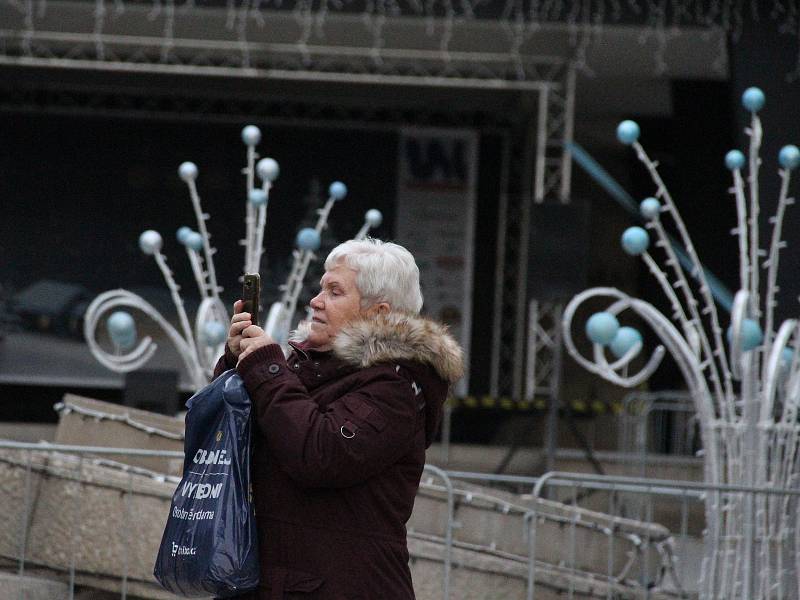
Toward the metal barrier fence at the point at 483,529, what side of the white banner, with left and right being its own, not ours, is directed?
front

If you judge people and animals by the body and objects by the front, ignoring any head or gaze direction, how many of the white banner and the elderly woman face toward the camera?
1

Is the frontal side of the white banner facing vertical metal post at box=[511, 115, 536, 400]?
no

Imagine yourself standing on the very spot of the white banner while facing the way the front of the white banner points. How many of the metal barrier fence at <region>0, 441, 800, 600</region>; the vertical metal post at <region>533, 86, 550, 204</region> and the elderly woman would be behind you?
0

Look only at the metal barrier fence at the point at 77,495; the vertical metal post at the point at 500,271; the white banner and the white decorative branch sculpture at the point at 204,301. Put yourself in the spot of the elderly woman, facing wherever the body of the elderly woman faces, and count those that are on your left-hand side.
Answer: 0

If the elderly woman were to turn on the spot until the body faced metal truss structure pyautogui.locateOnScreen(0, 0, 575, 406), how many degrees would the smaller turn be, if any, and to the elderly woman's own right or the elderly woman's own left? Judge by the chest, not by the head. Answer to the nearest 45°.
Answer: approximately 90° to the elderly woman's own right

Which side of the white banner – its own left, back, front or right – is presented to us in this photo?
front

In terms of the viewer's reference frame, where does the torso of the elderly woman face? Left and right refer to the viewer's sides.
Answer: facing to the left of the viewer

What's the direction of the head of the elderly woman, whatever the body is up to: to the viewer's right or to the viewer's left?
to the viewer's left

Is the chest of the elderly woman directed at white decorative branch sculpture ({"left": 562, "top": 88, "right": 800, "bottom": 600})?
no

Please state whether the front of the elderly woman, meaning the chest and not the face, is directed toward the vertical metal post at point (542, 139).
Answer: no

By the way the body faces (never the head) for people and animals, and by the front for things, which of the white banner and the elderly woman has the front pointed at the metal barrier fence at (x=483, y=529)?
the white banner

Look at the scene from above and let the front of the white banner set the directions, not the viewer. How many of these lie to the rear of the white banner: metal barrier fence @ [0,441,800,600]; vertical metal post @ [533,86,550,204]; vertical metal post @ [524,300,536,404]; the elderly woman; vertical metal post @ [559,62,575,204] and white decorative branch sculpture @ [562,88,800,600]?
0

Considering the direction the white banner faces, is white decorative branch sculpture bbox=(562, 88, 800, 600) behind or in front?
in front
